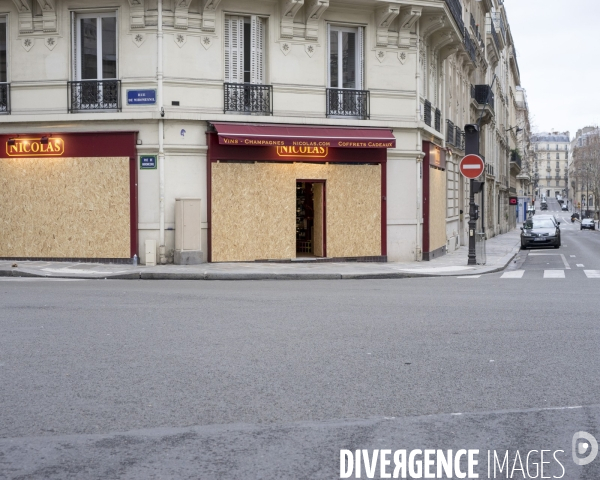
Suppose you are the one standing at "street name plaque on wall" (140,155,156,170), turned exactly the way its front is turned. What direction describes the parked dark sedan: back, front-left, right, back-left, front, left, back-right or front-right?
back-left

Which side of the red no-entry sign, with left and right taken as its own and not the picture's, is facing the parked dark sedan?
back

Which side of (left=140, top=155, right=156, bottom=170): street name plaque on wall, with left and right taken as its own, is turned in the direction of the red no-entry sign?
left

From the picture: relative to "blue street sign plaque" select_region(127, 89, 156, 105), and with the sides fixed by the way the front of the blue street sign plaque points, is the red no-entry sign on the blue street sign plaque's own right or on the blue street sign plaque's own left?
on the blue street sign plaque's own left

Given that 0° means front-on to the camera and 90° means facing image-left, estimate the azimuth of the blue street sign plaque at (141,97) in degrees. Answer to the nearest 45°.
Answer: approximately 0°

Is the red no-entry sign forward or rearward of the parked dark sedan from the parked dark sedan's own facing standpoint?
forward

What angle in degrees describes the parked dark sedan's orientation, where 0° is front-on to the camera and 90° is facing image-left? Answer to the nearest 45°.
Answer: approximately 0°

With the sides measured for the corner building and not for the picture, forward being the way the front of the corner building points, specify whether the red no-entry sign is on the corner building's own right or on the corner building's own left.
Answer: on the corner building's own left

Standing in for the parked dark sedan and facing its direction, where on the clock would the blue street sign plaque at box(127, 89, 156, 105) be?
The blue street sign plaque is roughly at 1 o'clock from the parked dark sedan.

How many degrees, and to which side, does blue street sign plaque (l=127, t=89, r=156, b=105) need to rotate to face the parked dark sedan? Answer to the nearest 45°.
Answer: approximately 135° to its left
